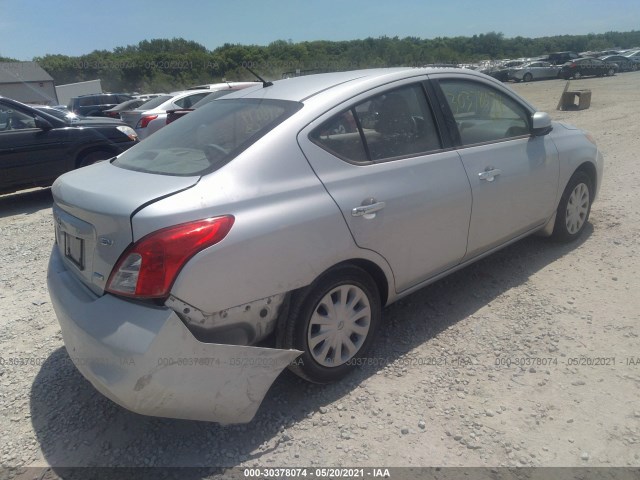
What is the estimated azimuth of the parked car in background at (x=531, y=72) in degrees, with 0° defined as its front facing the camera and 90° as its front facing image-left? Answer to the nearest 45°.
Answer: approximately 45°

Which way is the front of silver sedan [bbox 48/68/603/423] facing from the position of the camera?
facing away from the viewer and to the right of the viewer

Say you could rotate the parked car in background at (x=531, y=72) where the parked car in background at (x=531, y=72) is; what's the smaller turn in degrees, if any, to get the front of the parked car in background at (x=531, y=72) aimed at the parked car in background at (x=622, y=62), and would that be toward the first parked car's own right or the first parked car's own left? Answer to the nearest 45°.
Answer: approximately 180°

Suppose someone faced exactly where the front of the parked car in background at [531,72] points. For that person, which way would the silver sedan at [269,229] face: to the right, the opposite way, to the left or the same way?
the opposite way

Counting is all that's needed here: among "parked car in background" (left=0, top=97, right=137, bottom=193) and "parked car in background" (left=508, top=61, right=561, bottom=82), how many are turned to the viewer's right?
1

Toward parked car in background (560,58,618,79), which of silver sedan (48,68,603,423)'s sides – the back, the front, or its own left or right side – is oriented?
front

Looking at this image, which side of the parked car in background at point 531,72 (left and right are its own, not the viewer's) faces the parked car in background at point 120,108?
front

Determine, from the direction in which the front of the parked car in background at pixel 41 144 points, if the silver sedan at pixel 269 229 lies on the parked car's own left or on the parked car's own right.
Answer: on the parked car's own right

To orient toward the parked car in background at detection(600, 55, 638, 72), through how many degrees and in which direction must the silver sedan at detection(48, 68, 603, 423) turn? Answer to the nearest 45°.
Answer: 0° — it already faces it

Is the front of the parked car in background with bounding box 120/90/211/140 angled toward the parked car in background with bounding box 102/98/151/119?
no

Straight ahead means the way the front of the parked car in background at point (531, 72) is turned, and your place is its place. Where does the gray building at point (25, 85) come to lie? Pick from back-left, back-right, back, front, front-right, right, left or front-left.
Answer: front-right
